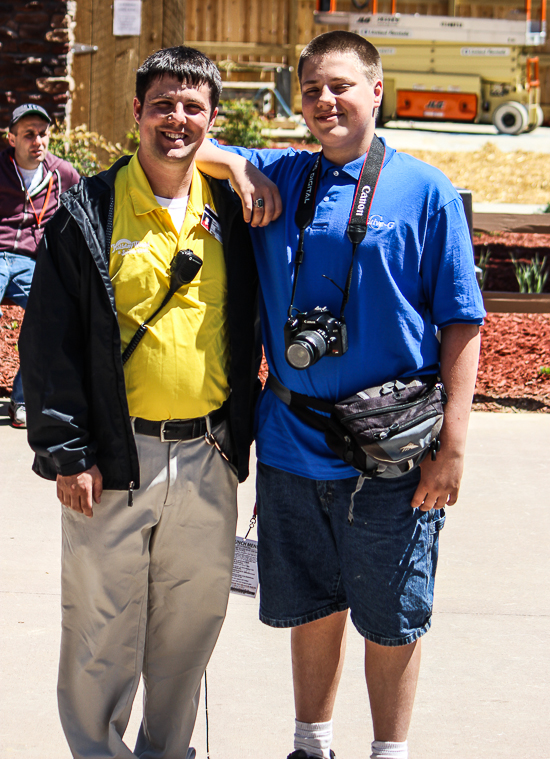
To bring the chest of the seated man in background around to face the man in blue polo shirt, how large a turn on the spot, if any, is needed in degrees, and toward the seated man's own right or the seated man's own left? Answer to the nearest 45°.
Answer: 0° — they already face them

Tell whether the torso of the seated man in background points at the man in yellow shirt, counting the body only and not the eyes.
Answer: yes

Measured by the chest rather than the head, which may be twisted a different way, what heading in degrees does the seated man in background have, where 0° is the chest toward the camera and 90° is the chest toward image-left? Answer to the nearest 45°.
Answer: approximately 0°

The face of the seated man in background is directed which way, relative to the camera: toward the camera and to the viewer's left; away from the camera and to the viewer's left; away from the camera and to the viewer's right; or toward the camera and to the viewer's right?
toward the camera and to the viewer's right
